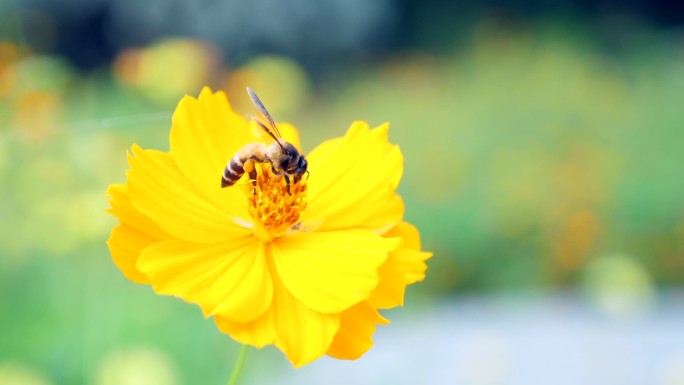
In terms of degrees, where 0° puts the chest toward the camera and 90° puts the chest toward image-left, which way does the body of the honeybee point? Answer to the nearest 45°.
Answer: approximately 270°
